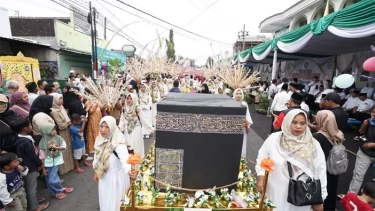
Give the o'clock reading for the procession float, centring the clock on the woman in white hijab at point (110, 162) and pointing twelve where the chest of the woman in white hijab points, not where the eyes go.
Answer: The procession float is roughly at 9 o'clock from the woman in white hijab.

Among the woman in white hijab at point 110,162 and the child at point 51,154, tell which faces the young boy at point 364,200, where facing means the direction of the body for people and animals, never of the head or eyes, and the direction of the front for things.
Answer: the child

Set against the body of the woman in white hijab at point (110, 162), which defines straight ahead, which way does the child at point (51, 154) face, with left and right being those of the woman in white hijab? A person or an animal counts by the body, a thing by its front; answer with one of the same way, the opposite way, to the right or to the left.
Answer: to the left

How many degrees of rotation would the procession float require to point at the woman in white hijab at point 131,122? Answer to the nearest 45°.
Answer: approximately 135° to its right

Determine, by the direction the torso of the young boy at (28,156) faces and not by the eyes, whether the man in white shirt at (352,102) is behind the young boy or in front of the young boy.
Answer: in front

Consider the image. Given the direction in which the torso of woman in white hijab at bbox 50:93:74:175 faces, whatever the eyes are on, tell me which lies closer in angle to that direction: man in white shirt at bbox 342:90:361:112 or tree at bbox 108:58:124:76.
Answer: the man in white shirt

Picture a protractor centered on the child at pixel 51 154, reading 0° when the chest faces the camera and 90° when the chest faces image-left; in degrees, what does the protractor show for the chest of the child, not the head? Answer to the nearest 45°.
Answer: approximately 315°

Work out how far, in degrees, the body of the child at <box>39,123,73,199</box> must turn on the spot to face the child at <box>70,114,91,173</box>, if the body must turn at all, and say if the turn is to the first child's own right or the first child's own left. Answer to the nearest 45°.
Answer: approximately 90° to the first child's own left
